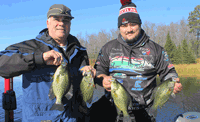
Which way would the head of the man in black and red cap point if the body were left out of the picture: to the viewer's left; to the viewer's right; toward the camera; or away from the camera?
toward the camera

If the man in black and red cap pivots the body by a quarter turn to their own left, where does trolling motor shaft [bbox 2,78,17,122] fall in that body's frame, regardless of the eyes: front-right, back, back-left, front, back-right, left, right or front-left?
back

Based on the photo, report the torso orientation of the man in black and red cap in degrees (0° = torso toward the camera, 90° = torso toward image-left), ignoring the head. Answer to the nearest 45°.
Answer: approximately 0°
